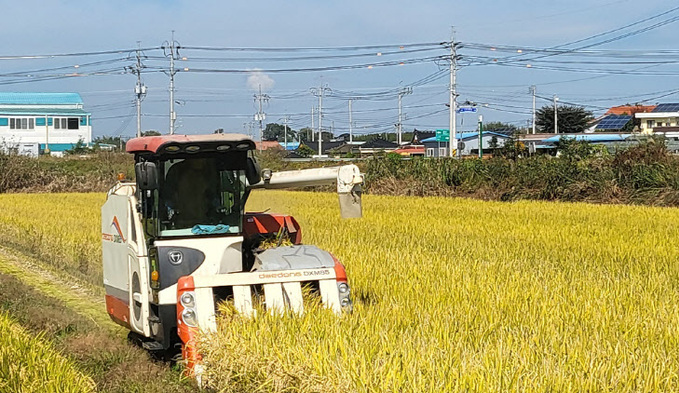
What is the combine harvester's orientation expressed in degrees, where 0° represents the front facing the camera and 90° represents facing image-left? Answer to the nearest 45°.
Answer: approximately 315°
